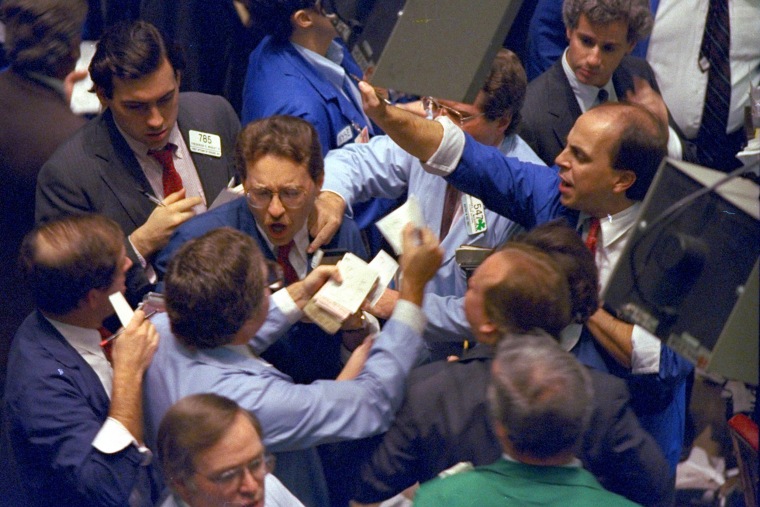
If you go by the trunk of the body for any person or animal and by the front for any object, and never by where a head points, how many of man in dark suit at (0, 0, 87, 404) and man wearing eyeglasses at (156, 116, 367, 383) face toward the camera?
1

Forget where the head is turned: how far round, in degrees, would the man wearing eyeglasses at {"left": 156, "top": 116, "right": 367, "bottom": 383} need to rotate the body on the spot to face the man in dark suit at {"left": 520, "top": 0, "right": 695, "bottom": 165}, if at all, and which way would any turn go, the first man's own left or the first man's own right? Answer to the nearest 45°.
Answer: approximately 135° to the first man's own left

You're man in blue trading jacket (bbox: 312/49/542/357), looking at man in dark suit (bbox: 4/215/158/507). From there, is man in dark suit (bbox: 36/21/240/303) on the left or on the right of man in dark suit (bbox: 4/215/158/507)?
right

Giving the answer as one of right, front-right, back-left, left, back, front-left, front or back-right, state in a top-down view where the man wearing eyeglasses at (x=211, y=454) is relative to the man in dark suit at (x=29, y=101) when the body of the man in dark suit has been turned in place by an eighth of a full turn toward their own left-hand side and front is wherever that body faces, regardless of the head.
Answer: back

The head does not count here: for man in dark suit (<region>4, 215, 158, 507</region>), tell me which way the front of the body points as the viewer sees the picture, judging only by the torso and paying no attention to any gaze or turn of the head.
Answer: to the viewer's right

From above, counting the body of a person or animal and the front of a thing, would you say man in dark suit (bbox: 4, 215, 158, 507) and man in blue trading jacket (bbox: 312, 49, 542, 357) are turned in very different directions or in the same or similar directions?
very different directions

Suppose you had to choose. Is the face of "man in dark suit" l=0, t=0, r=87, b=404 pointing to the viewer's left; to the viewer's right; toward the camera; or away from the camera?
away from the camera

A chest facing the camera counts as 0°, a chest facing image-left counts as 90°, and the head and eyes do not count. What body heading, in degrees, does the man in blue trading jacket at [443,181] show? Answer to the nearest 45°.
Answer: approximately 45°

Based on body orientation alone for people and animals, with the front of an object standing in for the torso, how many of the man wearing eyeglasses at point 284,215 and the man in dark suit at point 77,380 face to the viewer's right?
1
